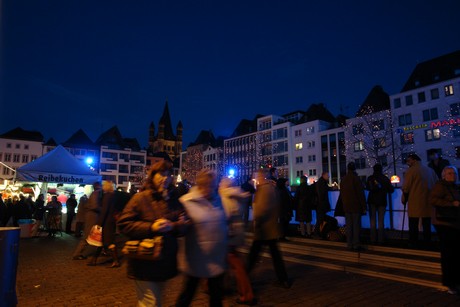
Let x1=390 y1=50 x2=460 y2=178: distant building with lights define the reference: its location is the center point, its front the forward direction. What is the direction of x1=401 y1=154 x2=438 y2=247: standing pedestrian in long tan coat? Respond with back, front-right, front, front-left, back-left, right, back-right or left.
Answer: front-left

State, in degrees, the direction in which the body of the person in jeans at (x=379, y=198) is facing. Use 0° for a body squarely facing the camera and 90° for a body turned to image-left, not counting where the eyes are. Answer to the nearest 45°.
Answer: approximately 180°

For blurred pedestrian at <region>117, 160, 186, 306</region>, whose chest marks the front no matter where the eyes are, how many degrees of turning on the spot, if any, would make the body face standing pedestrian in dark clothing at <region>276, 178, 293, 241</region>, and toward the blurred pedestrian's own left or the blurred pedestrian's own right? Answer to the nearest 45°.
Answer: approximately 90° to the blurred pedestrian's own left

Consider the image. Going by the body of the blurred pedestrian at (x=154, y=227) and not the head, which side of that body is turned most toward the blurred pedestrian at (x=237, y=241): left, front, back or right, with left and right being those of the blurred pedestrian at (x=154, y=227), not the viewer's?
left

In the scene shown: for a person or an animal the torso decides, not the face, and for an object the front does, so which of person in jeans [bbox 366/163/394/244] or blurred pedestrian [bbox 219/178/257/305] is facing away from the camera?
the person in jeans
